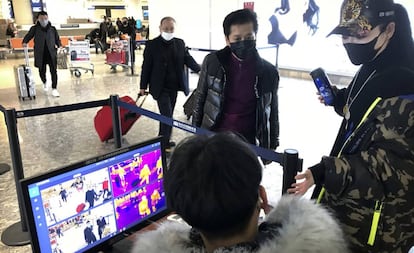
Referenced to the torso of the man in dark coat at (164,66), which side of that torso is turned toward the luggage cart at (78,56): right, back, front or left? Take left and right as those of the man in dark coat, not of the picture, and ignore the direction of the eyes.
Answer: back

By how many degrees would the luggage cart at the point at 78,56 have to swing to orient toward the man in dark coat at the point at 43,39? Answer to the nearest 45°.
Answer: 0° — it already faces them

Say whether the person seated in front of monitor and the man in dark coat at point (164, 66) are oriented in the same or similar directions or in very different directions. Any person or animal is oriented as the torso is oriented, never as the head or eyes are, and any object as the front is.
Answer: very different directions

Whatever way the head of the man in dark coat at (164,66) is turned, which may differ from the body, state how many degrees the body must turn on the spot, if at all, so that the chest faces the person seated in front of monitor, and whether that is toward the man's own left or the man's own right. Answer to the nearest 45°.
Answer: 0° — they already face them

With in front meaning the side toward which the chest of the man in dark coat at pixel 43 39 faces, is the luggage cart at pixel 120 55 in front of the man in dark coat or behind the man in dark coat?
behind

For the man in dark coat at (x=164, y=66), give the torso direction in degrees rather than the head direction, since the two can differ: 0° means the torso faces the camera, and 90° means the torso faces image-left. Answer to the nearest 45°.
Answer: approximately 0°

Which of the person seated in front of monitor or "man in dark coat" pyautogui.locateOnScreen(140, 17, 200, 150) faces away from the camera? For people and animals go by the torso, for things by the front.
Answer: the person seated in front of monitor

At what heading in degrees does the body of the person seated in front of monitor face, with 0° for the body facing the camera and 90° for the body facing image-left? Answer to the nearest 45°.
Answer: approximately 180°

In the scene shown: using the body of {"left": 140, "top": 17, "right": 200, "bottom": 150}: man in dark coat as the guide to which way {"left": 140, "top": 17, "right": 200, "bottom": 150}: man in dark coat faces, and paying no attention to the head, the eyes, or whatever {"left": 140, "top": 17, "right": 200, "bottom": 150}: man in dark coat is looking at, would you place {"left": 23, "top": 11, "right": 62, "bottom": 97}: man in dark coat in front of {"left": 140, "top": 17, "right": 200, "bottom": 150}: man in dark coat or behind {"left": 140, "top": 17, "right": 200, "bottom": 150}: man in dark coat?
behind

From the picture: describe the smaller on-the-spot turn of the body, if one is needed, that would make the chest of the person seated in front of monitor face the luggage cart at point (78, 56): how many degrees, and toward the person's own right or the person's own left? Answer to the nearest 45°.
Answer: approximately 45° to the person's own left
